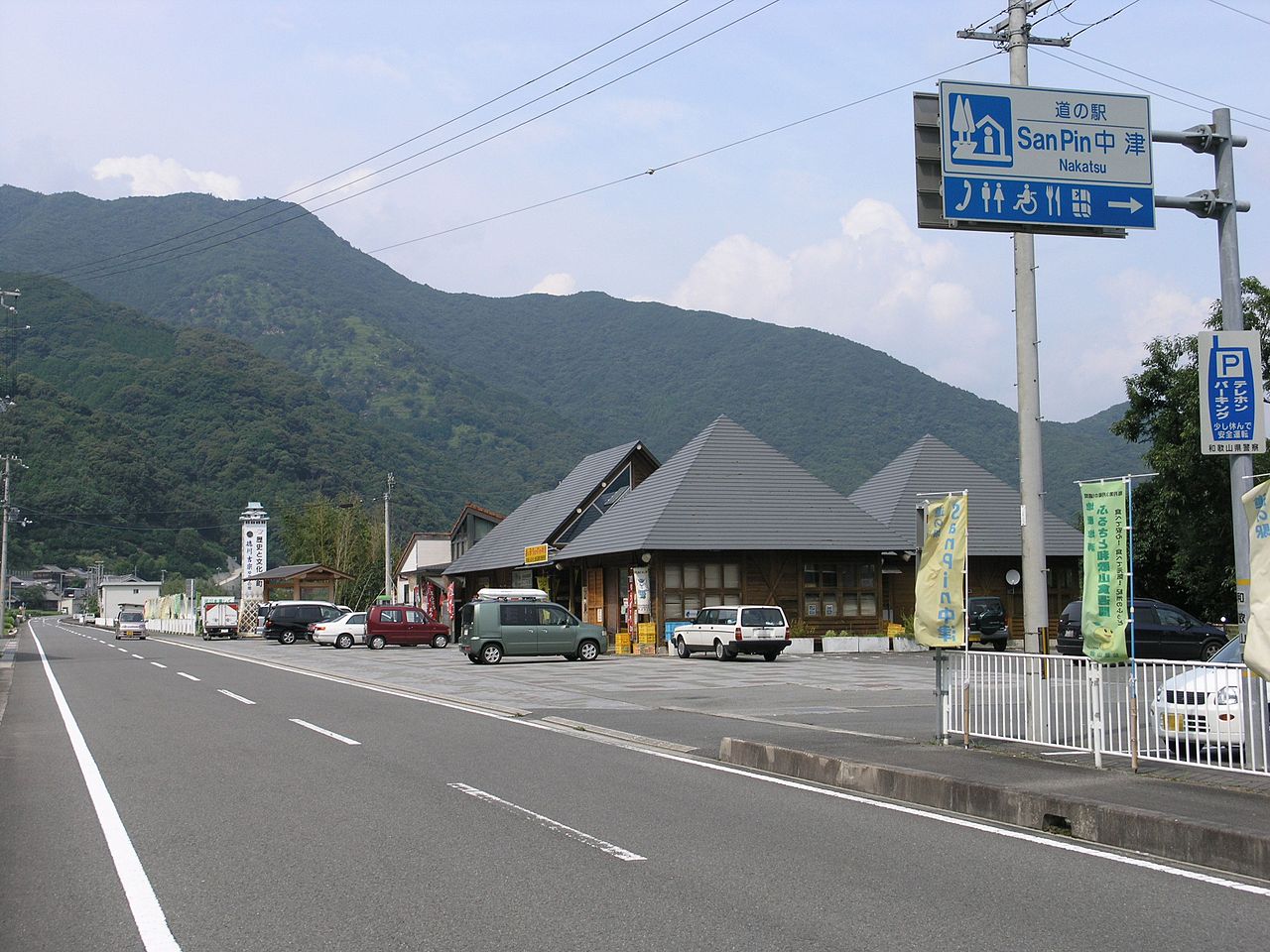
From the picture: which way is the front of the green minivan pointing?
to the viewer's right

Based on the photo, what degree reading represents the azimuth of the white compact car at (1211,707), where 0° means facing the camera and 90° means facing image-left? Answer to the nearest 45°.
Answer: approximately 45°

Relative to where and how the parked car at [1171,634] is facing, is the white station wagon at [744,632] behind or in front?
behind

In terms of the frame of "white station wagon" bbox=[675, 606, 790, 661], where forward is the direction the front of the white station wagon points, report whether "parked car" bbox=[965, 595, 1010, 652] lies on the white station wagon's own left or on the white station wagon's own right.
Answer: on the white station wagon's own right

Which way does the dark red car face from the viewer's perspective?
to the viewer's right

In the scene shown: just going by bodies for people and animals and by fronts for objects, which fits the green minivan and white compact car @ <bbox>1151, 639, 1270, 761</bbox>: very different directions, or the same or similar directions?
very different directions

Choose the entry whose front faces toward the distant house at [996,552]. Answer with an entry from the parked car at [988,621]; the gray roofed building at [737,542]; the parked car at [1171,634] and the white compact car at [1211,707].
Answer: the parked car at [988,621]

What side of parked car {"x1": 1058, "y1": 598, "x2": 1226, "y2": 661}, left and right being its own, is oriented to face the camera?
right

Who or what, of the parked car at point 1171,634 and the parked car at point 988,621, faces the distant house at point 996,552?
the parked car at point 988,621

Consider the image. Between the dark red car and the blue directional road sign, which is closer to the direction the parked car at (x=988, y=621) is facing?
the dark red car
